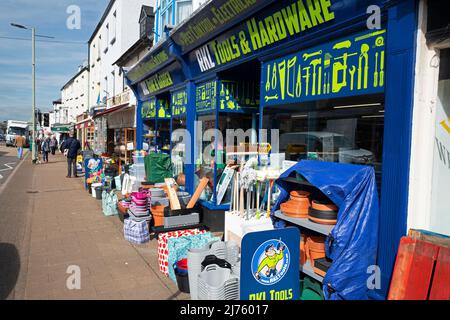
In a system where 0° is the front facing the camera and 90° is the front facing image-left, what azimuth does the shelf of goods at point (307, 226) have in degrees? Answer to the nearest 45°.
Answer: approximately 45°

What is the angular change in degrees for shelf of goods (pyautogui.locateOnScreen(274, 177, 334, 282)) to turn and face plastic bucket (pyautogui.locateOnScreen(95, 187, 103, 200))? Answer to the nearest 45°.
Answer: approximately 90° to its right

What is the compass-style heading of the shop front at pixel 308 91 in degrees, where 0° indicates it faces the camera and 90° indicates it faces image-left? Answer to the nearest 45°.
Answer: approximately 45°

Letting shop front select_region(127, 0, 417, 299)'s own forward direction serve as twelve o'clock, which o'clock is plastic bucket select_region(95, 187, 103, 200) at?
The plastic bucket is roughly at 3 o'clock from the shop front.

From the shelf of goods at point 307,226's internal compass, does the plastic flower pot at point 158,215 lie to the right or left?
on its right

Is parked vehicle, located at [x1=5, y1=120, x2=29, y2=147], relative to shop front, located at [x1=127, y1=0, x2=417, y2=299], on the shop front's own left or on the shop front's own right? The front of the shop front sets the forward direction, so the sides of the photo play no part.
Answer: on the shop front's own right
